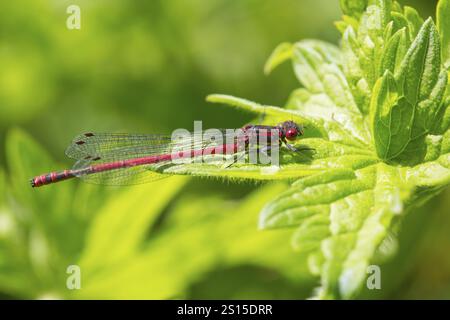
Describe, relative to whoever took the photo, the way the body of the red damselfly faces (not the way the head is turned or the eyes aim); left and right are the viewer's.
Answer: facing to the right of the viewer
